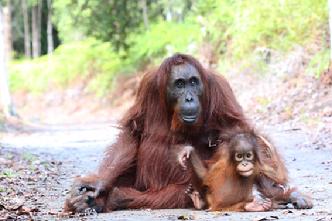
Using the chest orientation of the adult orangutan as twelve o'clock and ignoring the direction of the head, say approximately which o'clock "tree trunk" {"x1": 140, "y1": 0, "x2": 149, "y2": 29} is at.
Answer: The tree trunk is roughly at 6 o'clock from the adult orangutan.

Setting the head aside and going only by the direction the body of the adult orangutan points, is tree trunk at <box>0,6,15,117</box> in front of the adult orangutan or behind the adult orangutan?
behind

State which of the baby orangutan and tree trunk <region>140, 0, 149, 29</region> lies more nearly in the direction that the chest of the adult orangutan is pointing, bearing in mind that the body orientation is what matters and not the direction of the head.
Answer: the baby orangutan

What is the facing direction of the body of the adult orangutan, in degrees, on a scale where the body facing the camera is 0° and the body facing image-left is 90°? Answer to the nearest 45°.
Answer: approximately 0°

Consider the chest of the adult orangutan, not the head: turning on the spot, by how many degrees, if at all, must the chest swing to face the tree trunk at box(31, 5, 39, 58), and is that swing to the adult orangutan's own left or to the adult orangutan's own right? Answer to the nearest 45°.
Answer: approximately 180°

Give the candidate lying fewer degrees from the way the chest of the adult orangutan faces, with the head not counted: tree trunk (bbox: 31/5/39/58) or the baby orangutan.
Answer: the baby orangutan
